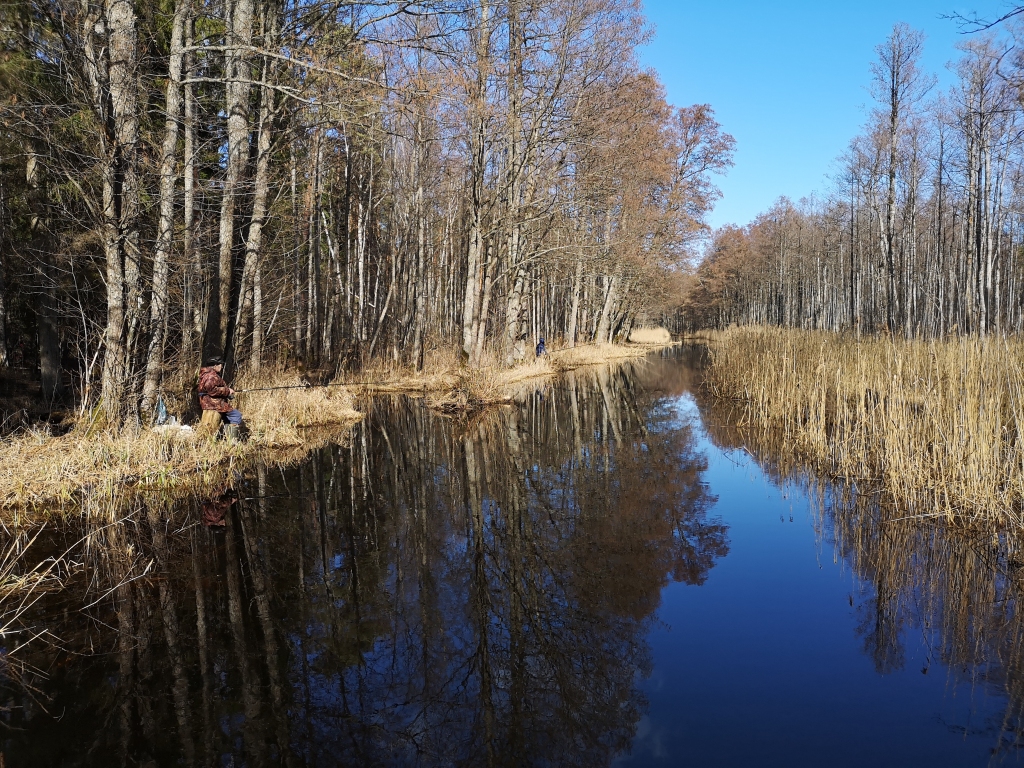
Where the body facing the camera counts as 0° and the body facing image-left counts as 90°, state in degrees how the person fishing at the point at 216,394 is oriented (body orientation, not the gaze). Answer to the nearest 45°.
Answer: approximately 270°

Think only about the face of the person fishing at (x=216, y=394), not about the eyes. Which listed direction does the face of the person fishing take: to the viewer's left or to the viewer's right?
to the viewer's right
